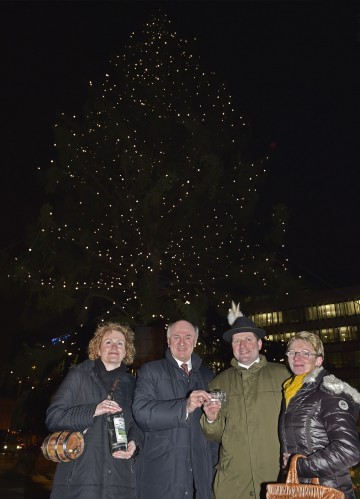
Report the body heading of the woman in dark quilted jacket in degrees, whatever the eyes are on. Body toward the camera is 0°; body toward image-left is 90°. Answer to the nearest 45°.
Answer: approximately 45°

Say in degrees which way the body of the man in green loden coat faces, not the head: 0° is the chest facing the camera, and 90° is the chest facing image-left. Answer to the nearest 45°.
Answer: approximately 0°

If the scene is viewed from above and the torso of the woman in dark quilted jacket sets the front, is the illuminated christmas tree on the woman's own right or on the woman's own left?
on the woman's own right

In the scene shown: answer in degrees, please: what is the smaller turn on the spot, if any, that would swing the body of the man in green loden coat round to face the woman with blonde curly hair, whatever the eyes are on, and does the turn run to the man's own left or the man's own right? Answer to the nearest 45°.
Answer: approximately 90° to the man's own right

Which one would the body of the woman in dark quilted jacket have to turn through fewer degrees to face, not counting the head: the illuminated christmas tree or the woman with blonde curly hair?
the woman with blonde curly hair

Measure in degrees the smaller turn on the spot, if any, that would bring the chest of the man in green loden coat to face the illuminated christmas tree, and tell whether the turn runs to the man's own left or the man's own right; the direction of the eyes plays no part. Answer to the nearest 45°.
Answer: approximately 180°

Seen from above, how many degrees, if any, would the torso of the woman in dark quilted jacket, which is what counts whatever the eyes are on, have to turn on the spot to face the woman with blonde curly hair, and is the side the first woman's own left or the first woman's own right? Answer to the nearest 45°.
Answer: approximately 45° to the first woman's own right

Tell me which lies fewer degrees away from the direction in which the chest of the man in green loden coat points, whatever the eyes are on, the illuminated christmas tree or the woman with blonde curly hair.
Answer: the woman with blonde curly hair

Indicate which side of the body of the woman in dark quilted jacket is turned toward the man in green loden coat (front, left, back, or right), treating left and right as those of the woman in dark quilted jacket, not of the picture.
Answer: right
